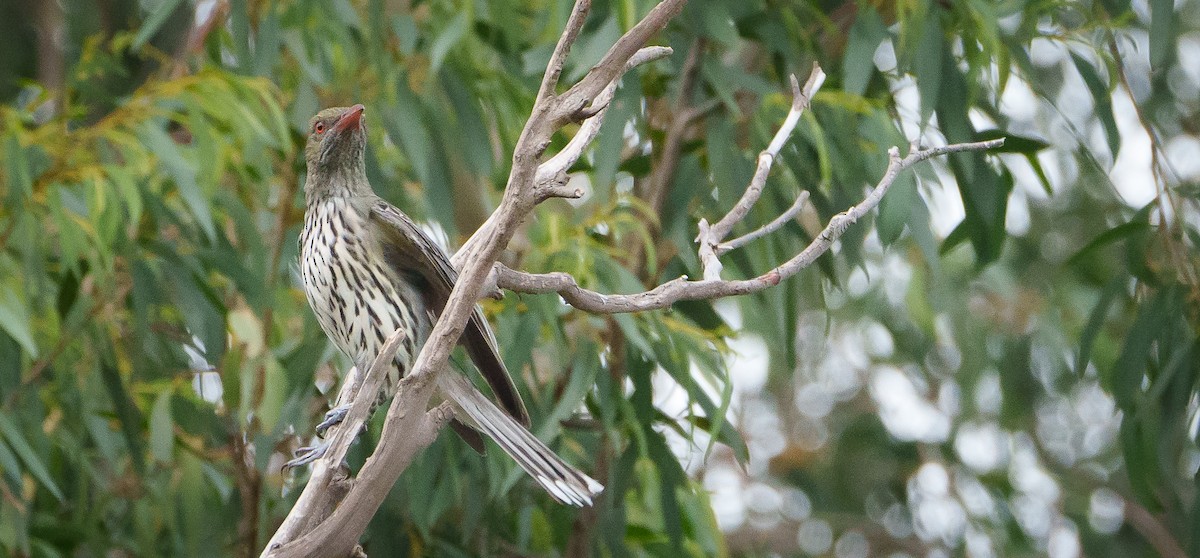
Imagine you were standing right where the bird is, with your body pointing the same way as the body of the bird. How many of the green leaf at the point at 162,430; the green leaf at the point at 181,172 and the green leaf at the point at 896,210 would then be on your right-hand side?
2

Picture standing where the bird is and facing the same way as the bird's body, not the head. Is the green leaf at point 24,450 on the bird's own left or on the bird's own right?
on the bird's own right

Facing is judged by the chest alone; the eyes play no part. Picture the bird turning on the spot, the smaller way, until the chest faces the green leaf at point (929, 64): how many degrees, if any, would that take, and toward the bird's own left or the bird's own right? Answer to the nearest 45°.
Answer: approximately 135° to the bird's own left

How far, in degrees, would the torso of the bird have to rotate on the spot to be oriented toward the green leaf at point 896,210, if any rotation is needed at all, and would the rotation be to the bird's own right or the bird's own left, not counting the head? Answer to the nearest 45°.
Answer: approximately 135° to the bird's own left

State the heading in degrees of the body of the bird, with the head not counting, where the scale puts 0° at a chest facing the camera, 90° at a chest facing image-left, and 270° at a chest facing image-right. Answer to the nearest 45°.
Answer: approximately 45°

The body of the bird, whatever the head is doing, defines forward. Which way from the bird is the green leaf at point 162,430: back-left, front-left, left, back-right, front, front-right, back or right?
right

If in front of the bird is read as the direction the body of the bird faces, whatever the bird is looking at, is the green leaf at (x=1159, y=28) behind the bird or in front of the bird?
behind

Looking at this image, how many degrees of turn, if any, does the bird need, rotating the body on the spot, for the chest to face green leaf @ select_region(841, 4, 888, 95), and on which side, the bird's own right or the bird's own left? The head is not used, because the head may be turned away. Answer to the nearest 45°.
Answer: approximately 135° to the bird's own left
